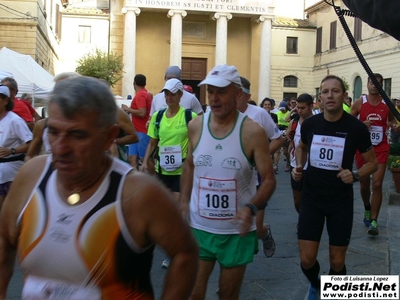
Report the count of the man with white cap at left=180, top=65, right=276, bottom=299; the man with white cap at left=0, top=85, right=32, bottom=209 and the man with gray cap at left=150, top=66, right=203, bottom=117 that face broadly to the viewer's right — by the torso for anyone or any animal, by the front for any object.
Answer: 0

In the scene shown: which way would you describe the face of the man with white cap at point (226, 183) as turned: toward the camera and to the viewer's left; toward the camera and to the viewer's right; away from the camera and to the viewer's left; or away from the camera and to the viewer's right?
toward the camera and to the viewer's left

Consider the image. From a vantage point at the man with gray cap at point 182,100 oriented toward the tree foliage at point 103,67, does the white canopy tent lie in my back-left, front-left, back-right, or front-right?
front-left

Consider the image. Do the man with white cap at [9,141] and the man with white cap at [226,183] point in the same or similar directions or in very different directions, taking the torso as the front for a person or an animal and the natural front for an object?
same or similar directions

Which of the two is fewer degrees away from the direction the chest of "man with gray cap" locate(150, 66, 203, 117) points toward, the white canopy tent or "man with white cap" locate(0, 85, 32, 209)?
the man with white cap

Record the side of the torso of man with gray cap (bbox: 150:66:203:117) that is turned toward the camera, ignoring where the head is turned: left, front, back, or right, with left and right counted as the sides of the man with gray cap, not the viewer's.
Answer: front

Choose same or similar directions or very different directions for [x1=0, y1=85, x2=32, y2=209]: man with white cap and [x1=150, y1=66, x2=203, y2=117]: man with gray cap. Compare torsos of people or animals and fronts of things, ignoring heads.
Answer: same or similar directions

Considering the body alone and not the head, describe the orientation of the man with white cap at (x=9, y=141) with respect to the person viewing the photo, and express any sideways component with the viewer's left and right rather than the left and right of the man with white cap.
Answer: facing the viewer and to the left of the viewer

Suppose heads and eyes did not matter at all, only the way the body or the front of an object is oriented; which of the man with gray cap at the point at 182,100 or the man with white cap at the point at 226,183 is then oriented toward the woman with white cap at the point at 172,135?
the man with gray cap at the point at 182,100

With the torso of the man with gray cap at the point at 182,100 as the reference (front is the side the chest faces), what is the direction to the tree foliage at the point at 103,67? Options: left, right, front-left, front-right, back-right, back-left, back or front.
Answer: back

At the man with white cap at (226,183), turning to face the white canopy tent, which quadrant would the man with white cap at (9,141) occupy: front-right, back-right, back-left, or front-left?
front-left

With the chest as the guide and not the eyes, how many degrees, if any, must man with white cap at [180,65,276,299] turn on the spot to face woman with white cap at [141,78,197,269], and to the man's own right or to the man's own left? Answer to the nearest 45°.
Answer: approximately 135° to the man's own right

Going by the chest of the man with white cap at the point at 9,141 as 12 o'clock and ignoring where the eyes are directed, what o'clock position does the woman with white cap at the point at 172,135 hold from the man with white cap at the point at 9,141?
the woman with white cap at the point at 172,135 is roughly at 8 o'clock from the man with white cap at the point at 9,141.

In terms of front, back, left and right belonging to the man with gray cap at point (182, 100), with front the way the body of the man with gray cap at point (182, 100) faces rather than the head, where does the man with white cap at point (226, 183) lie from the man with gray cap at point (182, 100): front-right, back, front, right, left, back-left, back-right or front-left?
front

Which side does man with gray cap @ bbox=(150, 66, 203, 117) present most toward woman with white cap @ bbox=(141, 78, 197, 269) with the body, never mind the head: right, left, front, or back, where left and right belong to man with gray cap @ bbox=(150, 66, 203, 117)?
front
